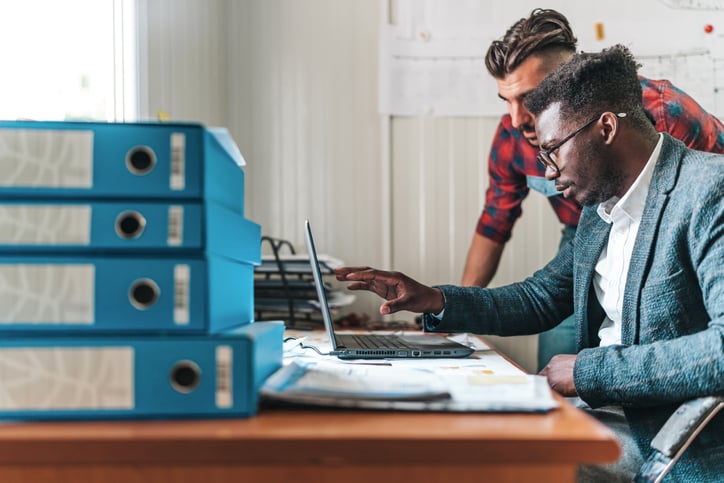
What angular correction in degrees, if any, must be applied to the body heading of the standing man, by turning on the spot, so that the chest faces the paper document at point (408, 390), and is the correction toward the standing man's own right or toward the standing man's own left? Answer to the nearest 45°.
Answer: approximately 45° to the standing man's own left

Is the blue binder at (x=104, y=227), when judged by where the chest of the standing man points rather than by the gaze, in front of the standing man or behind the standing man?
in front

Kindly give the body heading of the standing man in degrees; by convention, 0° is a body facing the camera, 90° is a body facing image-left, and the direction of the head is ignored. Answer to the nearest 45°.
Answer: approximately 45°

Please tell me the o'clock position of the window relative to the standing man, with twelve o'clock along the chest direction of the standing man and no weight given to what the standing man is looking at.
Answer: The window is roughly at 12 o'clock from the standing man.

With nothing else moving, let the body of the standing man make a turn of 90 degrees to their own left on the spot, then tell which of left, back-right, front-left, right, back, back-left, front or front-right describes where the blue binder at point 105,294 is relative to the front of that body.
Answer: front-right

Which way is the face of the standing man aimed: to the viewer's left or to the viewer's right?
to the viewer's left

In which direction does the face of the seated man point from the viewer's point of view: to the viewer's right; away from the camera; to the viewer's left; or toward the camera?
to the viewer's left

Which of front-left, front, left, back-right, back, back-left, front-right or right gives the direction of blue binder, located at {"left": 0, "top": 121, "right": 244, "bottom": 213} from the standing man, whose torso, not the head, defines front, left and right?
front-left
